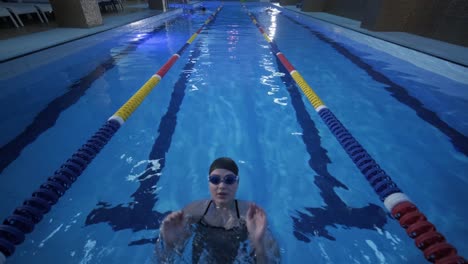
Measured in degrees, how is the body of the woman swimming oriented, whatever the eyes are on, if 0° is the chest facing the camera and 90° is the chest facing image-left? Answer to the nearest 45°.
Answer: approximately 0°

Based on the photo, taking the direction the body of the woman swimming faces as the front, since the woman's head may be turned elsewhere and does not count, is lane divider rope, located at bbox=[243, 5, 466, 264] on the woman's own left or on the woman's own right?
on the woman's own left

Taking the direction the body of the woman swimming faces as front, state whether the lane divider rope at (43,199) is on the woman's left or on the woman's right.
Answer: on the woman's right
